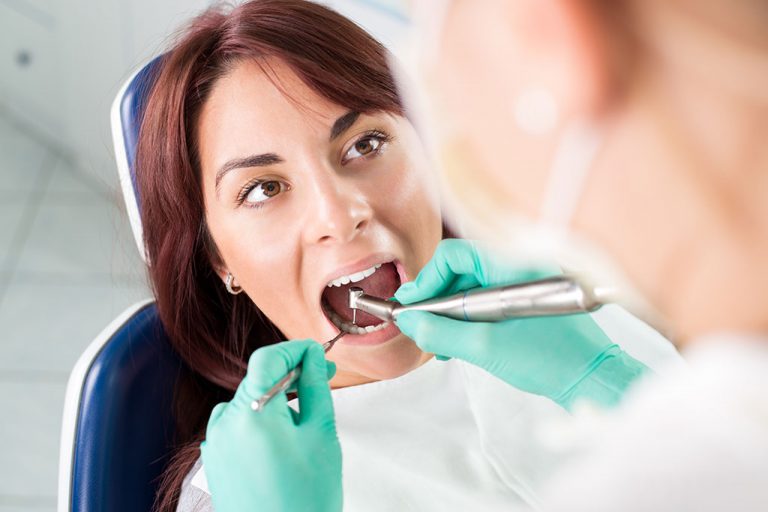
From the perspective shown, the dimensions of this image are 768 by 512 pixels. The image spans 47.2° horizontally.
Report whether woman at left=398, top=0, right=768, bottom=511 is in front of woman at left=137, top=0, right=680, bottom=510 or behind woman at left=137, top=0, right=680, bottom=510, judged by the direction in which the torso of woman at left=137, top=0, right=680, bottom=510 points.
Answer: in front

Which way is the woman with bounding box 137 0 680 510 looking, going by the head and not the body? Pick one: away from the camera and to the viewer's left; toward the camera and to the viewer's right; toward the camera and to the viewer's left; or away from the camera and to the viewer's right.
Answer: toward the camera and to the viewer's right

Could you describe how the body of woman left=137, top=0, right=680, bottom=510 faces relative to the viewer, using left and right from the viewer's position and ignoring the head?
facing the viewer and to the right of the viewer

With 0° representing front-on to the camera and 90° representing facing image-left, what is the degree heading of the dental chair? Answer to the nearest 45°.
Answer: approximately 315°
